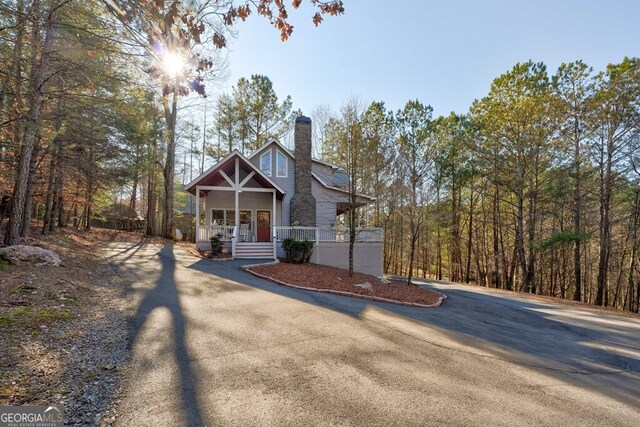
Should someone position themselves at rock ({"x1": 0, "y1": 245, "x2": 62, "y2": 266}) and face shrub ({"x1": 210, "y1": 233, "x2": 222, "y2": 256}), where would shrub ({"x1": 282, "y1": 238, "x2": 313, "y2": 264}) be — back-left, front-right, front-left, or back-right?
front-right

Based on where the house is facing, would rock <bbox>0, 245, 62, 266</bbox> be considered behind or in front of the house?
in front

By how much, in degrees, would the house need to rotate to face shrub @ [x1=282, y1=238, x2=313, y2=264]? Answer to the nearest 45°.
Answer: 0° — it already faces it

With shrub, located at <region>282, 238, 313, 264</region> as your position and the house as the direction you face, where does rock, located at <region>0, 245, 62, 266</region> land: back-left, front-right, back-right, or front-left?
back-left

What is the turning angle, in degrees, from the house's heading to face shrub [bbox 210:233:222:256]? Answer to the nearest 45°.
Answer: approximately 45° to its right

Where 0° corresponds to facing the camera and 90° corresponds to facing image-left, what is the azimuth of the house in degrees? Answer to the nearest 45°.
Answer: approximately 0°
